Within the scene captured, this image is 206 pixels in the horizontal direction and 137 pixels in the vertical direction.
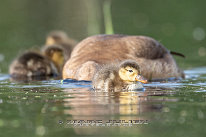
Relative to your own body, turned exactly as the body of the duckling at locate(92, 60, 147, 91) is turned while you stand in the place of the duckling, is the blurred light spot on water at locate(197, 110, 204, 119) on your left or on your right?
on your right

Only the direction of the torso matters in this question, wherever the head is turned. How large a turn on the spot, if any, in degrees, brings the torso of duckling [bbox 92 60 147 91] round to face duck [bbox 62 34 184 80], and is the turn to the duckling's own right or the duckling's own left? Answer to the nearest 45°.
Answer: approximately 90° to the duckling's own left

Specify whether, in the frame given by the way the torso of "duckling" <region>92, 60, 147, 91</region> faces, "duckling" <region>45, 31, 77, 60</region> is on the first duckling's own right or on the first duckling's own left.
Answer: on the first duckling's own left

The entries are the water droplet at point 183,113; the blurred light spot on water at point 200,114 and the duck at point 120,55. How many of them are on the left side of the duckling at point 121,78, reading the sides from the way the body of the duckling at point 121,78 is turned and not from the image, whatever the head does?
1

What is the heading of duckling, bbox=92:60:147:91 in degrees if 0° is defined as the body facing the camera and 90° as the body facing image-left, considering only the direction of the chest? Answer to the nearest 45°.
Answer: approximately 270°

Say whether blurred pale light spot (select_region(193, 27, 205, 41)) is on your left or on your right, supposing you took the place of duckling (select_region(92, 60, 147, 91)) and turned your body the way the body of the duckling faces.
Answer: on your left
